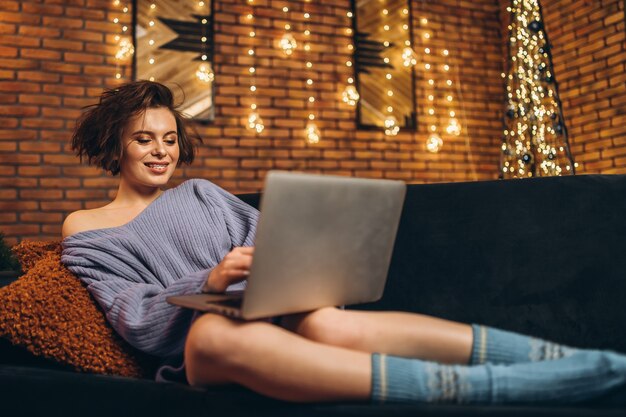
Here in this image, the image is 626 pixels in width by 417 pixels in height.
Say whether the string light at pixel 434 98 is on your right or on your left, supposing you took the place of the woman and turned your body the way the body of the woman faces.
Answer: on your left

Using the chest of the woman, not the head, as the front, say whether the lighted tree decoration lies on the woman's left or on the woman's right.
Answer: on the woman's left

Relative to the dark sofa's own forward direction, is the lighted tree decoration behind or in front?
behind

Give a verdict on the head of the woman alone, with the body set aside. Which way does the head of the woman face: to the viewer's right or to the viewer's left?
to the viewer's right

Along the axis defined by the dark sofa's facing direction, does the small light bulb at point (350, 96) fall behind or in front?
behind

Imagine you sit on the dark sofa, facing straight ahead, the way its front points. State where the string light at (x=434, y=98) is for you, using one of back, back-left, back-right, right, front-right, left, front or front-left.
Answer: back

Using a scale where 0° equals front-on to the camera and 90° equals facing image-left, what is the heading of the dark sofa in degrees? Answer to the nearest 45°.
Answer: approximately 0°

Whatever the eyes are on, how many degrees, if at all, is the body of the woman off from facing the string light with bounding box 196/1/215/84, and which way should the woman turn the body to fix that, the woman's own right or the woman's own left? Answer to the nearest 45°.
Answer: approximately 135° to the woman's own left

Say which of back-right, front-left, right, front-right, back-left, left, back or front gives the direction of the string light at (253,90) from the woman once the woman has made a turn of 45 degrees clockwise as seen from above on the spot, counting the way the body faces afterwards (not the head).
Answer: back

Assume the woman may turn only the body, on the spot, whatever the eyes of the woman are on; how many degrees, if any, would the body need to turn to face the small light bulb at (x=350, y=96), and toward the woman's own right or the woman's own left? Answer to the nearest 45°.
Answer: approximately 135° to the woman's own left

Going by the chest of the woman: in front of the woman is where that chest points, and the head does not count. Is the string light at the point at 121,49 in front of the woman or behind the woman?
behind

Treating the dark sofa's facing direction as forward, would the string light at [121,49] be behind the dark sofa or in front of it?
behind

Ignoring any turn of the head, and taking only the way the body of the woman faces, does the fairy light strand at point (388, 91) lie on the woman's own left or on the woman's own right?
on the woman's own left

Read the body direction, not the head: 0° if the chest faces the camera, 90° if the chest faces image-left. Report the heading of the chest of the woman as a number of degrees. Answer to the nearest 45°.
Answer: approximately 315°

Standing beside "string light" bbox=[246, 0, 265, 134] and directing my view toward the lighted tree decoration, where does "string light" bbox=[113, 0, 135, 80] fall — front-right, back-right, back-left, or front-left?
back-right
